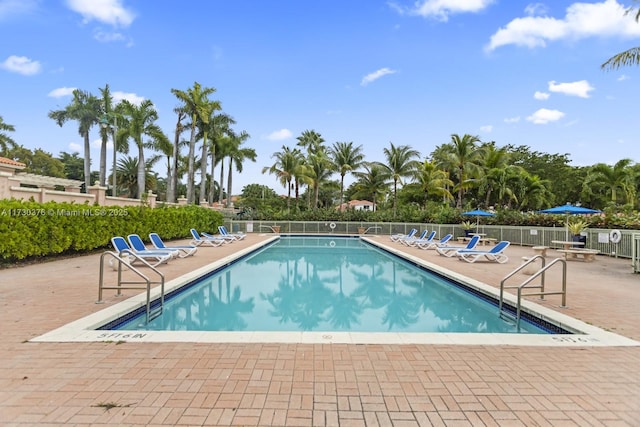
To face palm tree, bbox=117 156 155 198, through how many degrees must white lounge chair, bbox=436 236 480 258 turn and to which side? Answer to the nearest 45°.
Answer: approximately 45° to its right

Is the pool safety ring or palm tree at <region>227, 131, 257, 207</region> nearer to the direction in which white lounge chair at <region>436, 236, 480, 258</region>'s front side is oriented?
the palm tree

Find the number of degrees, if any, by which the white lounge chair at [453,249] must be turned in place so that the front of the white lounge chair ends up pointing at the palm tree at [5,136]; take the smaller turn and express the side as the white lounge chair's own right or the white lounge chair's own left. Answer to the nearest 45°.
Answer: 0° — it already faces it

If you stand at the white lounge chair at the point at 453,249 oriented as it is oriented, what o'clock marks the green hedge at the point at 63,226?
The green hedge is roughly at 11 o'clock from the white lounge chair.

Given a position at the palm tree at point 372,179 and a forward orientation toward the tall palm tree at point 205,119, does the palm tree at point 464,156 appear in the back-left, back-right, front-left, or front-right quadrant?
back-left

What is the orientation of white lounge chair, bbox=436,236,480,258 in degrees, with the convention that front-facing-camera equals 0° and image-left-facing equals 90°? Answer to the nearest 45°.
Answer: approximately 90°

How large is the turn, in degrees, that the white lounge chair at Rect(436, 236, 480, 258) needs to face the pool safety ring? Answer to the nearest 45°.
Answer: approximately 180°

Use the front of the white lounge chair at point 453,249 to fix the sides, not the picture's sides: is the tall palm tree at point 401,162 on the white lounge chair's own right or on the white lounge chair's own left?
on the white lounge chair's own right

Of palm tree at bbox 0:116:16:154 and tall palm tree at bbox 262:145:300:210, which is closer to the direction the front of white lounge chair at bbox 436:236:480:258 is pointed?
the palm tree
